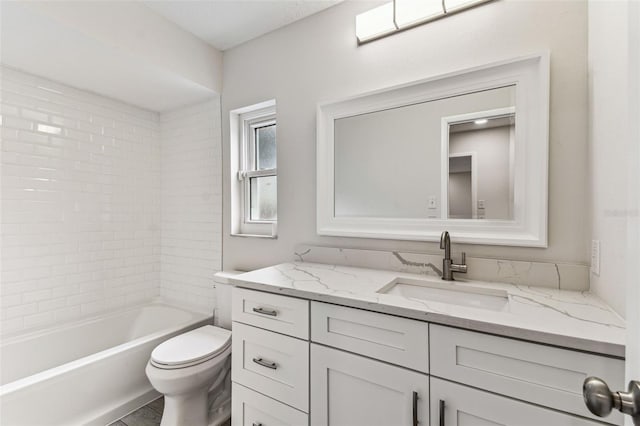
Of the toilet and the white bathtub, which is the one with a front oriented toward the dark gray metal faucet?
the white bathtub

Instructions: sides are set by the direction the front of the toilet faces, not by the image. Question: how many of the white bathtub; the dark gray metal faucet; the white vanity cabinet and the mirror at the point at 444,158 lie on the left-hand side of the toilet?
3

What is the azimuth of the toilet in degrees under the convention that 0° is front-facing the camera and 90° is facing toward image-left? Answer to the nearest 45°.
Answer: approximately 45°

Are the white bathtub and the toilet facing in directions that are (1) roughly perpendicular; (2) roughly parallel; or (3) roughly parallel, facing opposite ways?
roughly perpendicular

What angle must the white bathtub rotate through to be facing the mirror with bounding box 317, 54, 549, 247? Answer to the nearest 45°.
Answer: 0° — it already faces it

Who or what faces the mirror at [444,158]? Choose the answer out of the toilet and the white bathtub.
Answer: the white bathtub

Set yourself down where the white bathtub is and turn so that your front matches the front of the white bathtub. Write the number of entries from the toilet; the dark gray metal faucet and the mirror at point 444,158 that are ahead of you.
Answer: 3

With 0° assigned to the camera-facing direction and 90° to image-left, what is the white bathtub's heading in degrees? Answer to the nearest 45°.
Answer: approximately 315°
